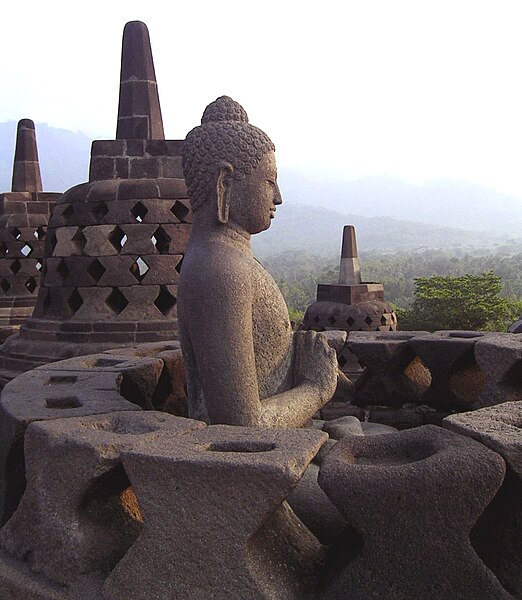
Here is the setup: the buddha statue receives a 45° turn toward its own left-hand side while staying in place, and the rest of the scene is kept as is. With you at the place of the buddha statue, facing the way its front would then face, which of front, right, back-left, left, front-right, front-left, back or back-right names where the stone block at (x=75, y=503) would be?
back

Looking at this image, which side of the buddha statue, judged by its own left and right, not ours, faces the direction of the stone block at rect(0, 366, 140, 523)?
back

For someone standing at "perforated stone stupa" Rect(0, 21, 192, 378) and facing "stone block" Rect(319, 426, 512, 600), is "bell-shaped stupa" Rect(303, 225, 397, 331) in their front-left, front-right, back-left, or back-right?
back-left

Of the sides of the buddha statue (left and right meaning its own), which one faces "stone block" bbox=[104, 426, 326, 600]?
right

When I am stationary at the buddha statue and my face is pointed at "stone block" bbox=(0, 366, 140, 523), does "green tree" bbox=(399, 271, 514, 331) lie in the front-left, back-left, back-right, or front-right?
back-right

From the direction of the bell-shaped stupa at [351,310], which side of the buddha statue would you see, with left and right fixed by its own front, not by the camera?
left

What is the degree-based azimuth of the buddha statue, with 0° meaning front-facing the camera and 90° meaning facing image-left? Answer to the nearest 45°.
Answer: approximately 270°

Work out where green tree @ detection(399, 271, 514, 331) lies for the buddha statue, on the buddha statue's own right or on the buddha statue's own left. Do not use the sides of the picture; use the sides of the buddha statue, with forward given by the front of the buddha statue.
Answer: on the buddha statue's own left
